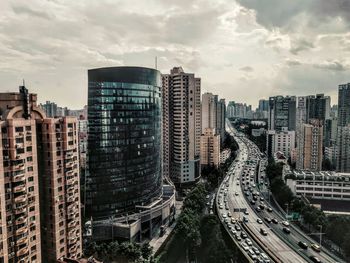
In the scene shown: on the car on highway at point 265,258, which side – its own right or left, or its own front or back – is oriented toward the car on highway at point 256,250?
back

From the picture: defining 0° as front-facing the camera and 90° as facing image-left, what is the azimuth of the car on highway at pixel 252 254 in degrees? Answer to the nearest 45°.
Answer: approximately 315°

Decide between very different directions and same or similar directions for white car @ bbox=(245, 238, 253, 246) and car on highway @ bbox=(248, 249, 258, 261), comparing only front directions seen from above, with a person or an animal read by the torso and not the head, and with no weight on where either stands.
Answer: same or similar directions

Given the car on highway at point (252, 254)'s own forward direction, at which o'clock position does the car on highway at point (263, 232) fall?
the car on highway at point (263, 232) is roughly at 8 o'clock from the car on highway at point (252, 254).

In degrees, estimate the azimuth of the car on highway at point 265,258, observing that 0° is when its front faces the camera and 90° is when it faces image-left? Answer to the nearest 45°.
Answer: approximately 315°

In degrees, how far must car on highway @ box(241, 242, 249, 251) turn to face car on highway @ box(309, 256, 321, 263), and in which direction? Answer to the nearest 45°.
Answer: approximately 45° to its left

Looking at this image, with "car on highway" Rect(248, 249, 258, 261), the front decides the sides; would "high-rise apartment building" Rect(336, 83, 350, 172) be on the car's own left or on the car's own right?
on the car's own left

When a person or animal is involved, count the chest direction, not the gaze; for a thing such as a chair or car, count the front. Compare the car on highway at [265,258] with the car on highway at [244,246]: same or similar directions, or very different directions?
same or similar directions

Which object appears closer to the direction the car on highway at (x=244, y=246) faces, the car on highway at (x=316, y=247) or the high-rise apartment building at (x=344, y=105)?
the car on highway

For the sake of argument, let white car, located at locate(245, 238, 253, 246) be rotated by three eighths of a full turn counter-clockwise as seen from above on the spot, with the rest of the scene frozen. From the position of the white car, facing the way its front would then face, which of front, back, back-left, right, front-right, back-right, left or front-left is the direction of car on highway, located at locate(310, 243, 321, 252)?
right

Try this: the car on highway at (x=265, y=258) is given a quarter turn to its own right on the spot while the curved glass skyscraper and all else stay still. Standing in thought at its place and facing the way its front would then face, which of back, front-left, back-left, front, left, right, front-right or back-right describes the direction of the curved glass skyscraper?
front-right

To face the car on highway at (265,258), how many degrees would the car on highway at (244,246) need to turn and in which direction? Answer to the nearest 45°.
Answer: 0° — it already faces it

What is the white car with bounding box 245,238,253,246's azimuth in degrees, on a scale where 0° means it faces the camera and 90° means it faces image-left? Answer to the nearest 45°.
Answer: approximately 315°

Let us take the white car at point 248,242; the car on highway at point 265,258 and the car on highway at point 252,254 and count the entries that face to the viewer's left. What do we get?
0

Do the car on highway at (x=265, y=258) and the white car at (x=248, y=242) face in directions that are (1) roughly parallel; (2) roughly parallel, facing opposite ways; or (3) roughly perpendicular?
roughly parallel
